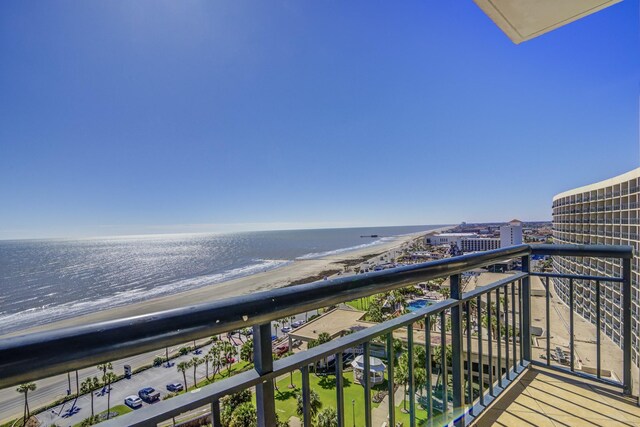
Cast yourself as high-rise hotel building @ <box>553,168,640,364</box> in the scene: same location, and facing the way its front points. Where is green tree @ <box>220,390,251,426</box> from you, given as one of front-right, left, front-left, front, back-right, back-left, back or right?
front-left

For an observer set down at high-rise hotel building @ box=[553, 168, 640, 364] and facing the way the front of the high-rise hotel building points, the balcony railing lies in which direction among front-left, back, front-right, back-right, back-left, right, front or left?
front-left

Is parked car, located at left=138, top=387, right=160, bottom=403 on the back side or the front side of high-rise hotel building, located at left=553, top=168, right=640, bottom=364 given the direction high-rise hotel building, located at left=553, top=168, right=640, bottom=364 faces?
on the front side

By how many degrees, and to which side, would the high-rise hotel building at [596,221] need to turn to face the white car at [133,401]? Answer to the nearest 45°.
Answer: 0° — it already faces it

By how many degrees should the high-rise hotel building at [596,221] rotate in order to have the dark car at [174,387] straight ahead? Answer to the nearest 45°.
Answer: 0° — it already faces it

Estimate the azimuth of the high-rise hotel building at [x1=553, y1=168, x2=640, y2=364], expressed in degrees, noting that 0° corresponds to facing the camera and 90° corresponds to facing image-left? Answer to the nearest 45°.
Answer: approximately 45°
